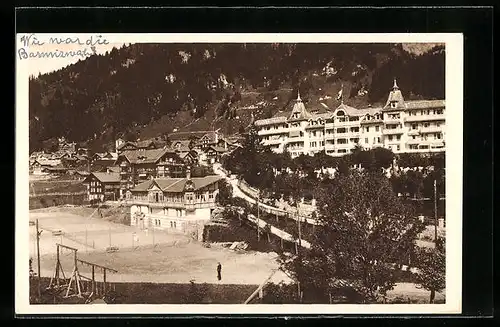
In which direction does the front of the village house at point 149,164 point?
toward the camera
